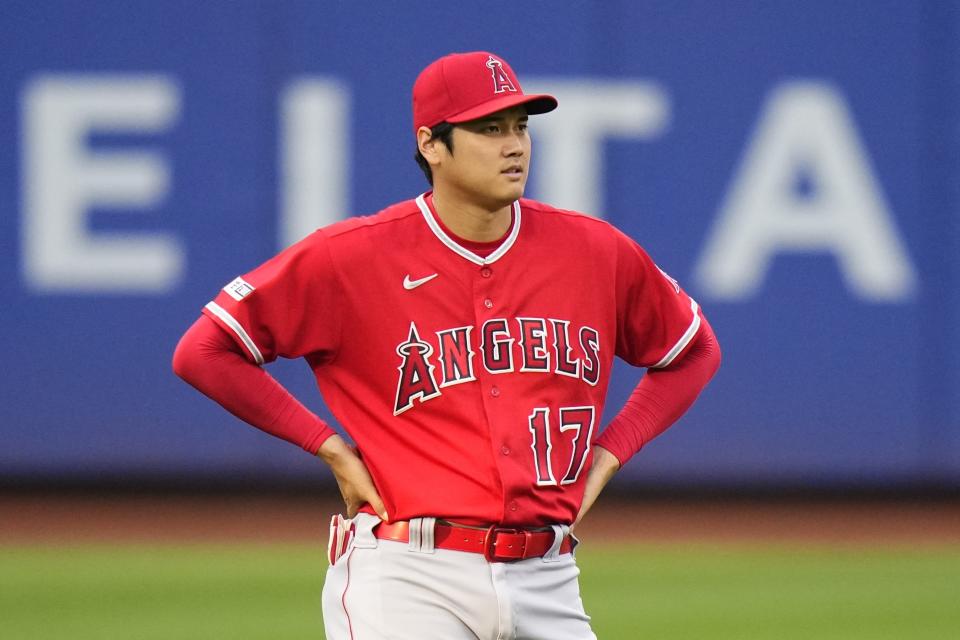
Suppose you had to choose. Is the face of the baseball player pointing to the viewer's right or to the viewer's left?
to the viewer's right

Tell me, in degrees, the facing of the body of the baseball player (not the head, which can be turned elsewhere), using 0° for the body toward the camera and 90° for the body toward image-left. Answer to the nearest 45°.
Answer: approximately 315°
